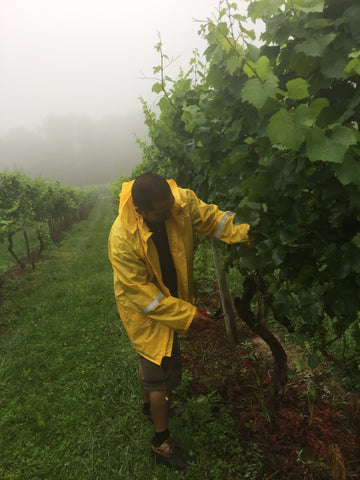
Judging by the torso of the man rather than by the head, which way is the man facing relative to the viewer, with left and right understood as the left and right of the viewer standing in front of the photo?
facing the viewer and to the right of the viewer

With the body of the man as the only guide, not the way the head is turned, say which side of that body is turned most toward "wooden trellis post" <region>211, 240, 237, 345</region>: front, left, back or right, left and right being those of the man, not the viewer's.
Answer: left

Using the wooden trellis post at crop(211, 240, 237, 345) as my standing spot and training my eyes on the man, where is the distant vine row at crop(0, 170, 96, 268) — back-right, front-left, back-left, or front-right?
back-right

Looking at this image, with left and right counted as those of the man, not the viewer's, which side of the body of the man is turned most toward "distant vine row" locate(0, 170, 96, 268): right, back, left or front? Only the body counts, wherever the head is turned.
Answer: back

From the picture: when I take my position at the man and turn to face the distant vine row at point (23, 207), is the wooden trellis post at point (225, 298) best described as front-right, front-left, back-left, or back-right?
front-right

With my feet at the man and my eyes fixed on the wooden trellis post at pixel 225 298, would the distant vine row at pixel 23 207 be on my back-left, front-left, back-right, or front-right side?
front-left
